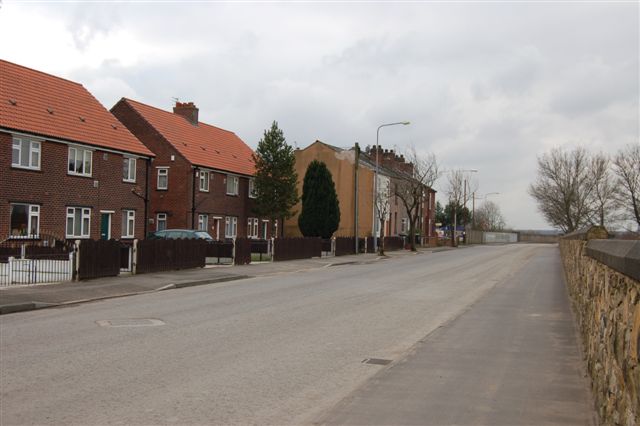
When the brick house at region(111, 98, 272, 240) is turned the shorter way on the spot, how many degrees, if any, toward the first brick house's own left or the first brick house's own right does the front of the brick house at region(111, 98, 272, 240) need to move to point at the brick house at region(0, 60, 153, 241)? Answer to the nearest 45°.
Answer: approximately 90° to the first brick house's own right

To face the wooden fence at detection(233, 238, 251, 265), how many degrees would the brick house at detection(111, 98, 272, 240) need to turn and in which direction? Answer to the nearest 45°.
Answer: approximately 45° to its right

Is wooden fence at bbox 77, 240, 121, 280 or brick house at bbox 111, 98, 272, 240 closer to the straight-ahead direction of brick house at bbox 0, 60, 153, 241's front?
the wooden fence

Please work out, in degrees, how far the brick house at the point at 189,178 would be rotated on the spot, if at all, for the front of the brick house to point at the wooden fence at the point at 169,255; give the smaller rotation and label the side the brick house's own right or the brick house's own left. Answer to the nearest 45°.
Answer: approximately 45° to the brick house's own right

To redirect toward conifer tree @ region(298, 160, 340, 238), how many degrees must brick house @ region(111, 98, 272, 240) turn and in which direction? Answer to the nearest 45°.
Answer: approximately 45° to its left

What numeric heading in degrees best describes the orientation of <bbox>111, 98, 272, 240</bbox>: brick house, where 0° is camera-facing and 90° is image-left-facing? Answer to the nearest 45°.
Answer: approximately 315°

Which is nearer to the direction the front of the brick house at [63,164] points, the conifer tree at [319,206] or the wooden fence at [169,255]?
the wooden fence

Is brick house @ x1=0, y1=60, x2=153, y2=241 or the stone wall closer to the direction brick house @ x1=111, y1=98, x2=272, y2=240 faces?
the stone wall

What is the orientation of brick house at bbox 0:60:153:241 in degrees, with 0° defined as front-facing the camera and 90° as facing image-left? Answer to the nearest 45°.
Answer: approximately 315°

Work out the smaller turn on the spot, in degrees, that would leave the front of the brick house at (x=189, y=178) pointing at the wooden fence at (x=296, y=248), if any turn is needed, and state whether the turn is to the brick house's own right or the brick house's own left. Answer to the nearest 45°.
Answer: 0° — it already faces it
